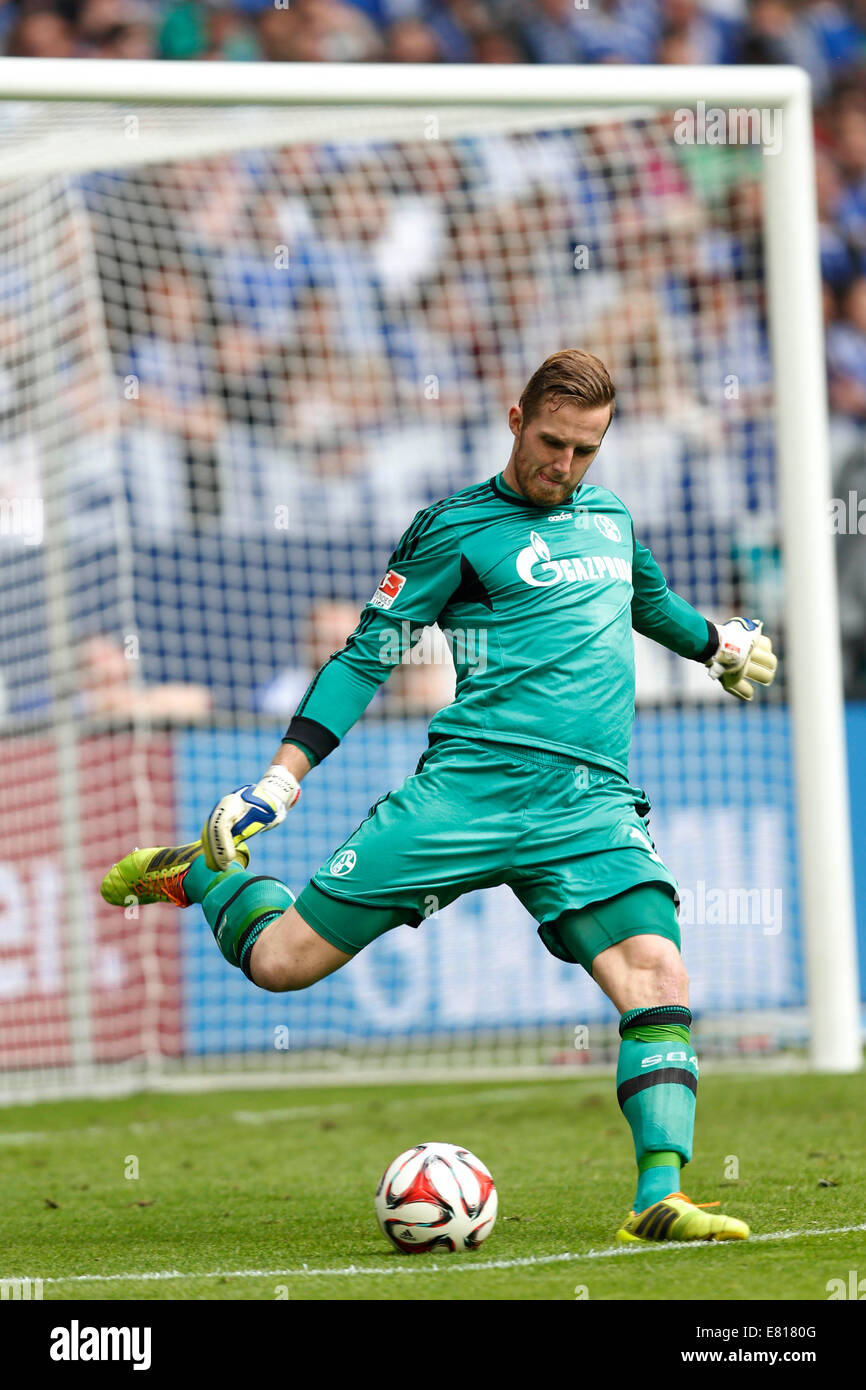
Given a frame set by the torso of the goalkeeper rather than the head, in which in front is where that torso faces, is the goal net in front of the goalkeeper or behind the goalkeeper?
behind

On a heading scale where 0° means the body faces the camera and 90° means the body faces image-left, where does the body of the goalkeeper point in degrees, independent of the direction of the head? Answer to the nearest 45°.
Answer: approximately 315°
